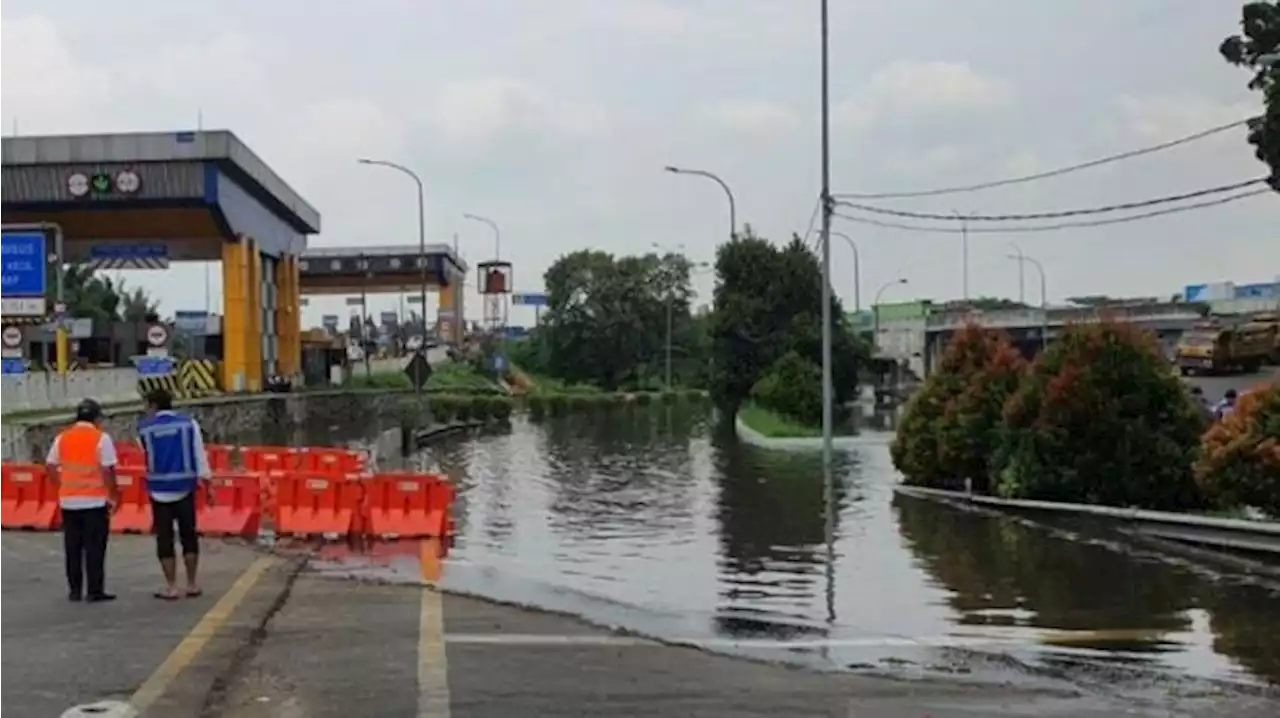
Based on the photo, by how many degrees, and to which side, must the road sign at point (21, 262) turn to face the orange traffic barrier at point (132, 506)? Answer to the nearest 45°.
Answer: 0° — it already faces it

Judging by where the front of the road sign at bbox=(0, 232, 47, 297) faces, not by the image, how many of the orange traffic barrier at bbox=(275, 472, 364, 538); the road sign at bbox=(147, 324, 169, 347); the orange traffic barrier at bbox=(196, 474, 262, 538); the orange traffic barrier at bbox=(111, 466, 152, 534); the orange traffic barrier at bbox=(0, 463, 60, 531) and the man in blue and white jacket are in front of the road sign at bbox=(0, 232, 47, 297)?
5

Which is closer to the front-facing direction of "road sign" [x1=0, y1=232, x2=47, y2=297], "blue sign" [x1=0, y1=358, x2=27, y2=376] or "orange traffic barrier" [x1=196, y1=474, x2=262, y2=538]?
the orange traffic barrier

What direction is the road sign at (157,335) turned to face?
toward the camera

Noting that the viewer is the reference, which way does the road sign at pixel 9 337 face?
facing the viewer

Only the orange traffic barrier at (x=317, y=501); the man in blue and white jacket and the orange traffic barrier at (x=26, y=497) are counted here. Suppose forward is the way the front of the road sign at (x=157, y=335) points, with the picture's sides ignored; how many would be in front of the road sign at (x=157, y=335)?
3

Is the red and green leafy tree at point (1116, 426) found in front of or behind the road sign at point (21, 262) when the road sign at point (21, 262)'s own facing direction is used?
in front

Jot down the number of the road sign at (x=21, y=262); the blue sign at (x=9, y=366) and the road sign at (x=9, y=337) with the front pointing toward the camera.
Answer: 3

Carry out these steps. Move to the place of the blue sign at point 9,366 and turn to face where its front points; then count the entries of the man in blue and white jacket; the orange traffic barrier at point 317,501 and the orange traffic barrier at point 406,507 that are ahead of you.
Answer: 3

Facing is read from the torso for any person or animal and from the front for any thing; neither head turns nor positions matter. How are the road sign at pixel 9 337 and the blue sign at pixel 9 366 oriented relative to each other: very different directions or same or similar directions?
same or similar directions

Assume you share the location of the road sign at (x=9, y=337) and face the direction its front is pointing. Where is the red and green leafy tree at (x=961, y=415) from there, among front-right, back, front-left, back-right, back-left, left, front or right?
front-left

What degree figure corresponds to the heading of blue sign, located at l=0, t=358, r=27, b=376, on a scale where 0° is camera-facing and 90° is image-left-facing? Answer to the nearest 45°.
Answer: approximately 0°

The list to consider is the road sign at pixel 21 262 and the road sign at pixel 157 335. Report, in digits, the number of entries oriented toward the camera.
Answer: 2

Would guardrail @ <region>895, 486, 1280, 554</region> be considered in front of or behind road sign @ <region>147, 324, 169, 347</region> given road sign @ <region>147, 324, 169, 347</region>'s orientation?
in front

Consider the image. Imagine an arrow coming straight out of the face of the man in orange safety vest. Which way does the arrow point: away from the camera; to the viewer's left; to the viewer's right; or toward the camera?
away from the camera

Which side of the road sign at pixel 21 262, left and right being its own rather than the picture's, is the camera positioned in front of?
front

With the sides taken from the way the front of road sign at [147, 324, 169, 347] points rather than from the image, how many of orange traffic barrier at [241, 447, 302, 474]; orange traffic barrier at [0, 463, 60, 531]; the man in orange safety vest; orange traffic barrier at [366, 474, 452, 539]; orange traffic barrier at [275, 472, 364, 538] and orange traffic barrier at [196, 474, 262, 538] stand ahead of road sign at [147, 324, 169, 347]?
6
